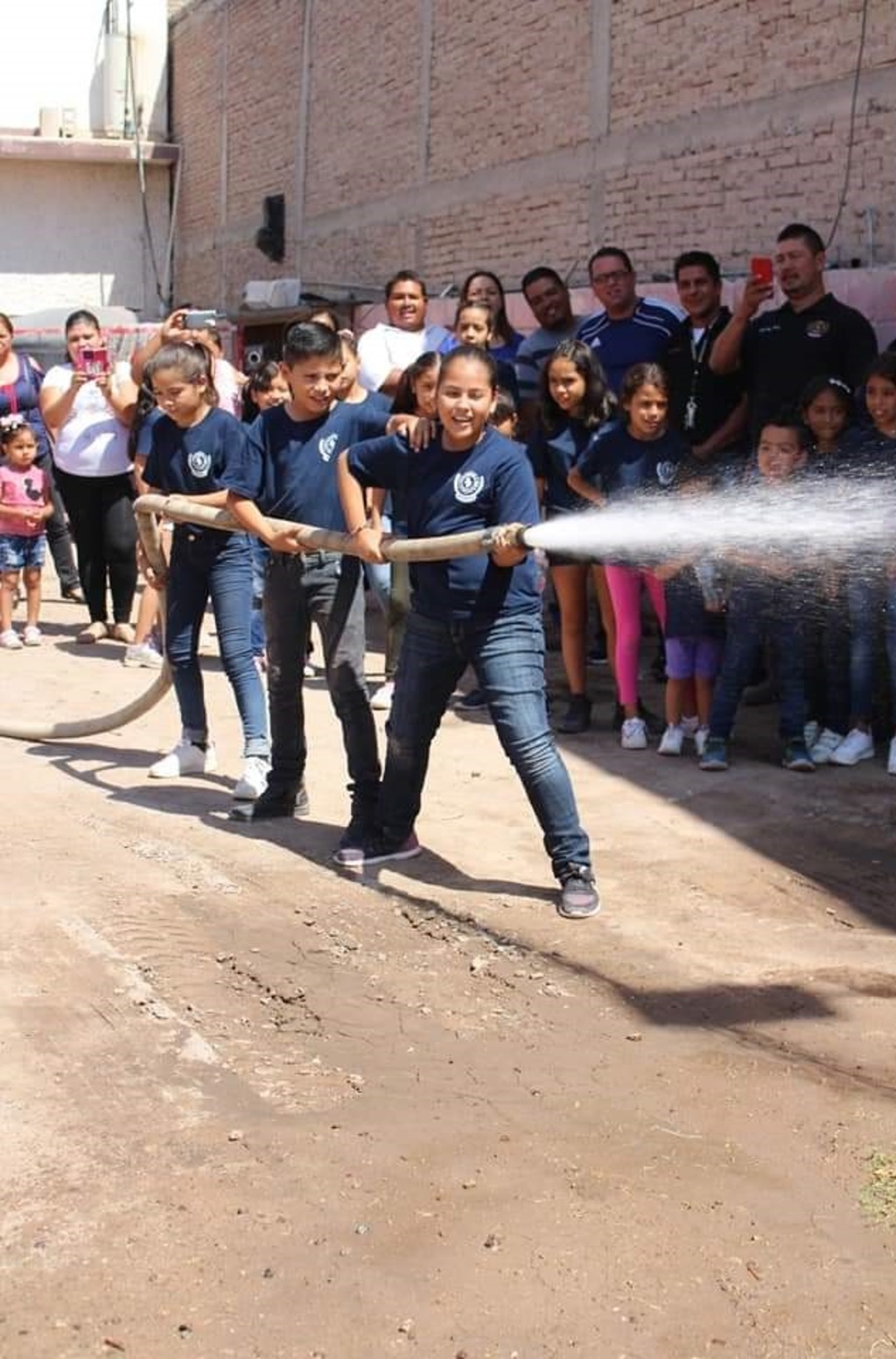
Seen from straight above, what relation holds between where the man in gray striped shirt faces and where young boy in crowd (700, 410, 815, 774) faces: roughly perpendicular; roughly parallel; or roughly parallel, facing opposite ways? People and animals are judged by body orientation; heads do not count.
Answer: roughly parallel

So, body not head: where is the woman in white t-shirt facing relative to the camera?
toward the camera

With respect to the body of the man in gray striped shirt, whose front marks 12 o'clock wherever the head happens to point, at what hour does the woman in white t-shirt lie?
The woman in white t-shirt is roughly at 4 o'clock from the man in gray striped shirt.

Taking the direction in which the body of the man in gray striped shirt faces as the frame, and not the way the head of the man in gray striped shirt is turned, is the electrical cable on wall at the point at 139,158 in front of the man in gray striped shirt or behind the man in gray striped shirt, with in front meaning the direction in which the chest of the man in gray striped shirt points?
behind

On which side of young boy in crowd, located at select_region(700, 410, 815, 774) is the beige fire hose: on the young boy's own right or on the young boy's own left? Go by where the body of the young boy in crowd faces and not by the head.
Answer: on the young boy's own right

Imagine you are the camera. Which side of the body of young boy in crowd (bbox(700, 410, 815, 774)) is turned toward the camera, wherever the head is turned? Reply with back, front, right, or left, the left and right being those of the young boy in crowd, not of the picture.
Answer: front

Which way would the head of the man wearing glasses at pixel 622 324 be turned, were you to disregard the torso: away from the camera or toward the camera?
toward the camera

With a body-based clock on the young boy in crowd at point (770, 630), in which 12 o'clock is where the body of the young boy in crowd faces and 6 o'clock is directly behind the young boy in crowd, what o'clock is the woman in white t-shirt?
The woman in white t-shirt is roughly at 4 o'clock from the young boy in crowd.

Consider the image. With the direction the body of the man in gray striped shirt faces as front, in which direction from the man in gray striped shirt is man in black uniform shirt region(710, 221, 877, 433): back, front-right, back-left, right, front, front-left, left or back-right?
front-left

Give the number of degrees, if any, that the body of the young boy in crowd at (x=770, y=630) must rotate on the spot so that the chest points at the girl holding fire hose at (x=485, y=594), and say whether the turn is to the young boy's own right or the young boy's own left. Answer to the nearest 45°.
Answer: approximately 45° to the young boy's own right

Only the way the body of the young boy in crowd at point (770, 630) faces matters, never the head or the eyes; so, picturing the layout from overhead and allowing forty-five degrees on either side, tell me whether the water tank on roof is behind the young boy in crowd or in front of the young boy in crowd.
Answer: behind

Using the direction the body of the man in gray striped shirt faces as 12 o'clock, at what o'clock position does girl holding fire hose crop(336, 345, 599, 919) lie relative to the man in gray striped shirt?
The girl holding fire hose is roughly at 12 o'clock from the man in gray striped shirt.

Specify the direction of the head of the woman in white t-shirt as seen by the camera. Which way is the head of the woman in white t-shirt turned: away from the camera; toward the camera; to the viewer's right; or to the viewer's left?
toward the camera

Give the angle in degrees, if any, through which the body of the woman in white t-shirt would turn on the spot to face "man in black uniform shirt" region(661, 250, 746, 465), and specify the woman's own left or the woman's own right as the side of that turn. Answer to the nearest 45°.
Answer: approximately 45° to the woman's own left

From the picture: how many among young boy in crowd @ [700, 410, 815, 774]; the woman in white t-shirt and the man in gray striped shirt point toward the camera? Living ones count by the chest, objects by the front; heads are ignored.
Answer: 3

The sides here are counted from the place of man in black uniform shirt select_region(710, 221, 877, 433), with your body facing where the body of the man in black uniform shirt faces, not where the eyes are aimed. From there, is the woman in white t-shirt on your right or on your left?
on your right

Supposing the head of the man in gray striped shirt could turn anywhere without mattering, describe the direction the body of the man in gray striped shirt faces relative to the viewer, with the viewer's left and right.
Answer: facing the viewer
